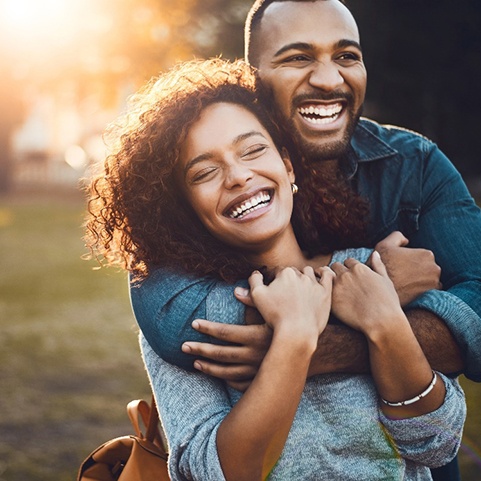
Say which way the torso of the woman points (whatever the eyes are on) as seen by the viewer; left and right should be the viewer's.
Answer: facing the viewer

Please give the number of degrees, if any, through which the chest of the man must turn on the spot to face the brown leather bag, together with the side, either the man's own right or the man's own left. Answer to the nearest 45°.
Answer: approximately 45° to the man's own right

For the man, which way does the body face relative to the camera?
toward the camera
